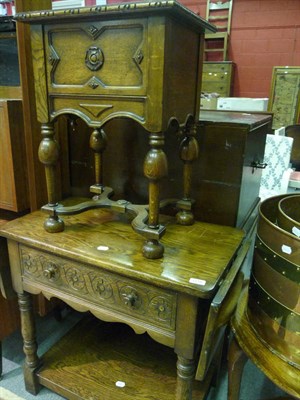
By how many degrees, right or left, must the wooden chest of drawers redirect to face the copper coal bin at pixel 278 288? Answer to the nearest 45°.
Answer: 0° — it already faces it

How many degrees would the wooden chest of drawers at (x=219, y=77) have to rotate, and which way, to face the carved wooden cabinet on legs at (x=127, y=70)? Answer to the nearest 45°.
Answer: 0° — it already faces it

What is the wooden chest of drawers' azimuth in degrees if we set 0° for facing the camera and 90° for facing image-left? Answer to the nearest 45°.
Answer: approximately 0°
